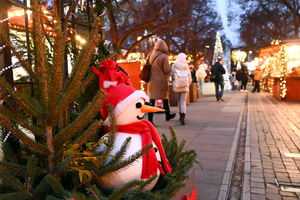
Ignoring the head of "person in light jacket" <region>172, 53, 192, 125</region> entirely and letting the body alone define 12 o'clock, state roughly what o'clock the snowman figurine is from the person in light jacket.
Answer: The snowman figurine is roughly at 6 o'clock from the person in light jacket.

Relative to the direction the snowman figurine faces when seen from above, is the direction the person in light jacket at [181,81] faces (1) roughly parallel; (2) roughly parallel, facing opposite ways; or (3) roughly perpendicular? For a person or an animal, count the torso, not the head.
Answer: roughly perpendicular

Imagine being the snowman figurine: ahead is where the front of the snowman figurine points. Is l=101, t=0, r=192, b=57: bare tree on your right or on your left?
on your left

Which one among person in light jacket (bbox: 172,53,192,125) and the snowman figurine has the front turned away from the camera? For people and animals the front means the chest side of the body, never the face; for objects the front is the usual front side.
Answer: the person in light jacket

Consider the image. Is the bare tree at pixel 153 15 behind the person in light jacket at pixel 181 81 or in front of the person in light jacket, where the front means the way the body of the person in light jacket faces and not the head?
in front

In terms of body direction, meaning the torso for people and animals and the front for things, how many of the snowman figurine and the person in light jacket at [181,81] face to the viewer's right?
1

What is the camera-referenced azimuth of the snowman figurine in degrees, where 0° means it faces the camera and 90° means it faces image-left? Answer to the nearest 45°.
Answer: approximately 270°

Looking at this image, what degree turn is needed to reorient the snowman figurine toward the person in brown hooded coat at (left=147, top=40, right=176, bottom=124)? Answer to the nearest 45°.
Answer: approximately 90° to its left

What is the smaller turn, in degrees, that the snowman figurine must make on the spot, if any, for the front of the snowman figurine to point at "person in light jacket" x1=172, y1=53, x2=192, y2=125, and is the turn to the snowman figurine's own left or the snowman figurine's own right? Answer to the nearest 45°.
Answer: approximately 90° to the snowman figurine's own left

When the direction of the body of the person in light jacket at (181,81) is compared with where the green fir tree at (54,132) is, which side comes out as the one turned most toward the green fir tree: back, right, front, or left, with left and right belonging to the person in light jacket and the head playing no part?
back

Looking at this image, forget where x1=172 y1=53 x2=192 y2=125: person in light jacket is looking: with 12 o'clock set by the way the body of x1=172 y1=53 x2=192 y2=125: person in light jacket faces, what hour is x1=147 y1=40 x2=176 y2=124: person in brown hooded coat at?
x1=147 y1=40 x2=176 y2=124: person in brown hooded coat is roughly at 8 o'clock from x1=172 y1=53 x2=192 y2=125: person in light jacket.

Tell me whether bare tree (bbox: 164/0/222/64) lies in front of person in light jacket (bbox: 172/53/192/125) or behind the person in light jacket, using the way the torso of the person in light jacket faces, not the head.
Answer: in front

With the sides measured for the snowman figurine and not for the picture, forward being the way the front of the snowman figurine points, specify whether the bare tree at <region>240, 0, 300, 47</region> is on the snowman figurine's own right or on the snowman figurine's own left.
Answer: on the snowman figurine's own left

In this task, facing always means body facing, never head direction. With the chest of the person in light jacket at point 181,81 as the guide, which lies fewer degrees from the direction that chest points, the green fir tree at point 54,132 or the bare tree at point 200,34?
the bare tree

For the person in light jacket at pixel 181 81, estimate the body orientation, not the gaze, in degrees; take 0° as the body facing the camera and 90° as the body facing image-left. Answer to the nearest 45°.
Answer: approximately 180°
